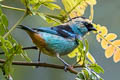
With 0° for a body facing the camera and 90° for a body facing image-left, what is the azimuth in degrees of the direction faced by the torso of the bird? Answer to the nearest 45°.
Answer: approximately 270°
